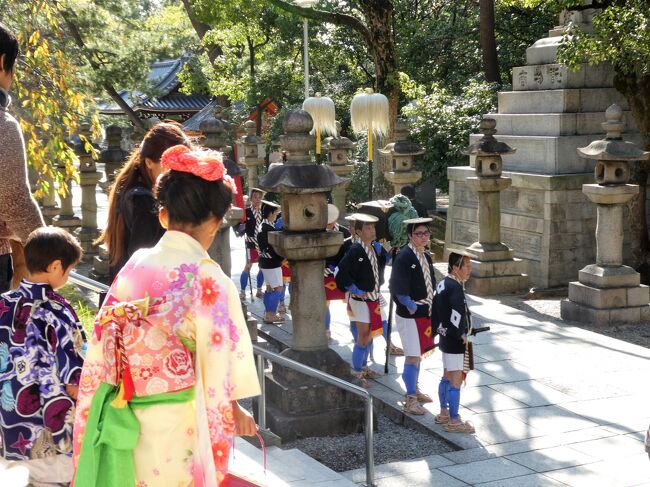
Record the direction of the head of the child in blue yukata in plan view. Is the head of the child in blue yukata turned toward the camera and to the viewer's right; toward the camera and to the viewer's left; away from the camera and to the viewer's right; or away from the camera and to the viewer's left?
away from the camera and to the viewer's right

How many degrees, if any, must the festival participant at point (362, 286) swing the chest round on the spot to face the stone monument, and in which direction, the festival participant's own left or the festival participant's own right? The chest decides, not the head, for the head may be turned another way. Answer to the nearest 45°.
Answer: approximately 90° to the festival participant's own left

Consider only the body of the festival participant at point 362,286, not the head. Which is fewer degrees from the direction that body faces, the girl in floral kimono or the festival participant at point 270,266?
the girl in floral kimono

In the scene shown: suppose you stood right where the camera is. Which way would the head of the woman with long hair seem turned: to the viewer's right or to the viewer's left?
to the viewer's right
